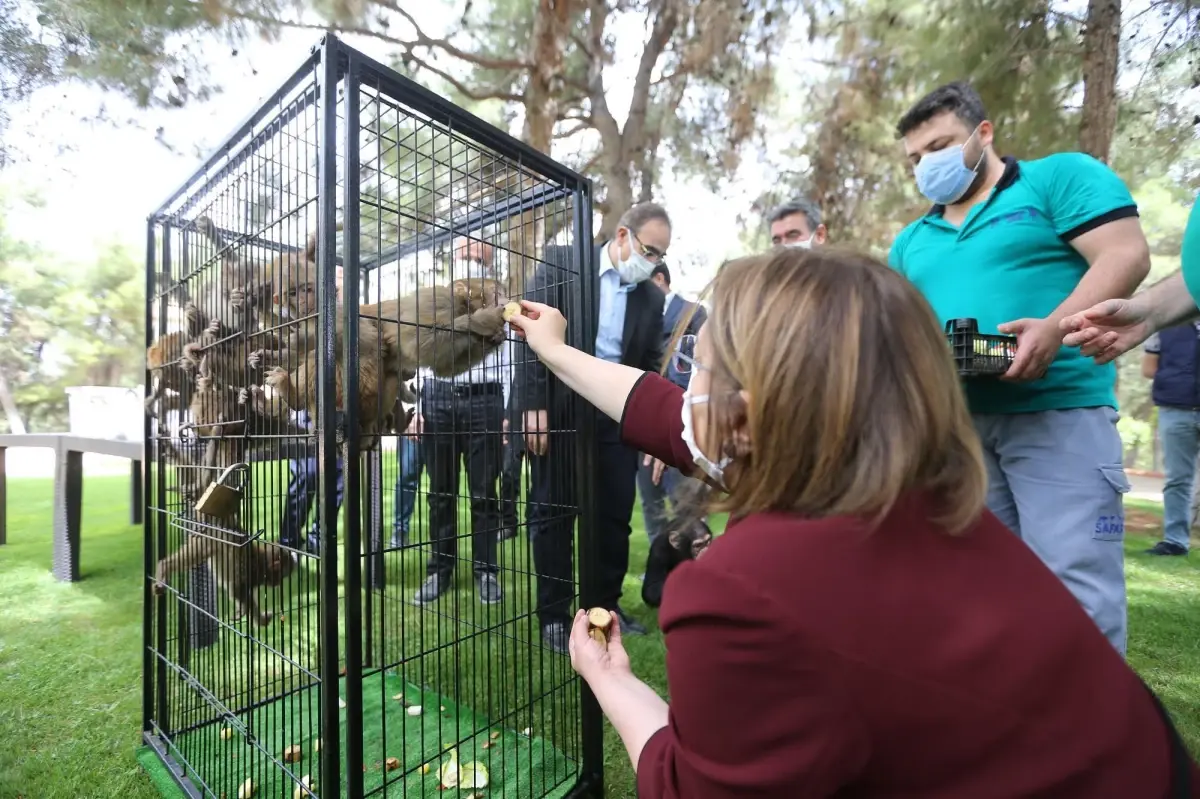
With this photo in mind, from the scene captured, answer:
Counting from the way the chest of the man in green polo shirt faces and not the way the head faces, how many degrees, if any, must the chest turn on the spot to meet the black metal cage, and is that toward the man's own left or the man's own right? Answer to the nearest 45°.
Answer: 0° — they already face it

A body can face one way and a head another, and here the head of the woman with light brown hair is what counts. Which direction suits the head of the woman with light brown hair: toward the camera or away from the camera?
away from the camera

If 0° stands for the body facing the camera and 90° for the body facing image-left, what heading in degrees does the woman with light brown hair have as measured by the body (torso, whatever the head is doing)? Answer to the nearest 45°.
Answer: approximately 135°

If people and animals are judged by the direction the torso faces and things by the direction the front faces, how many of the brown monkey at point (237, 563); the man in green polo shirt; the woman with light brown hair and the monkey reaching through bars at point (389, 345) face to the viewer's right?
2

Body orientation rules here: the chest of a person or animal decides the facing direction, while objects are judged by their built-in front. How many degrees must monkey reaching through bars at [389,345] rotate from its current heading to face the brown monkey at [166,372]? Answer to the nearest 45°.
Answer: approximately 135° to its left

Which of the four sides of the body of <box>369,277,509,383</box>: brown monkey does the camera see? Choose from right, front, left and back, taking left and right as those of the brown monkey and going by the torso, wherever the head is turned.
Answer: right

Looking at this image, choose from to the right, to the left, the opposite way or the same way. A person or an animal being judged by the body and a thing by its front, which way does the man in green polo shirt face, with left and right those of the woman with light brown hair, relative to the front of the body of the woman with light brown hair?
to the left

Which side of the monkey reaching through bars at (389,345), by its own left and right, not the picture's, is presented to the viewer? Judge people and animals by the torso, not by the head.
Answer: right
